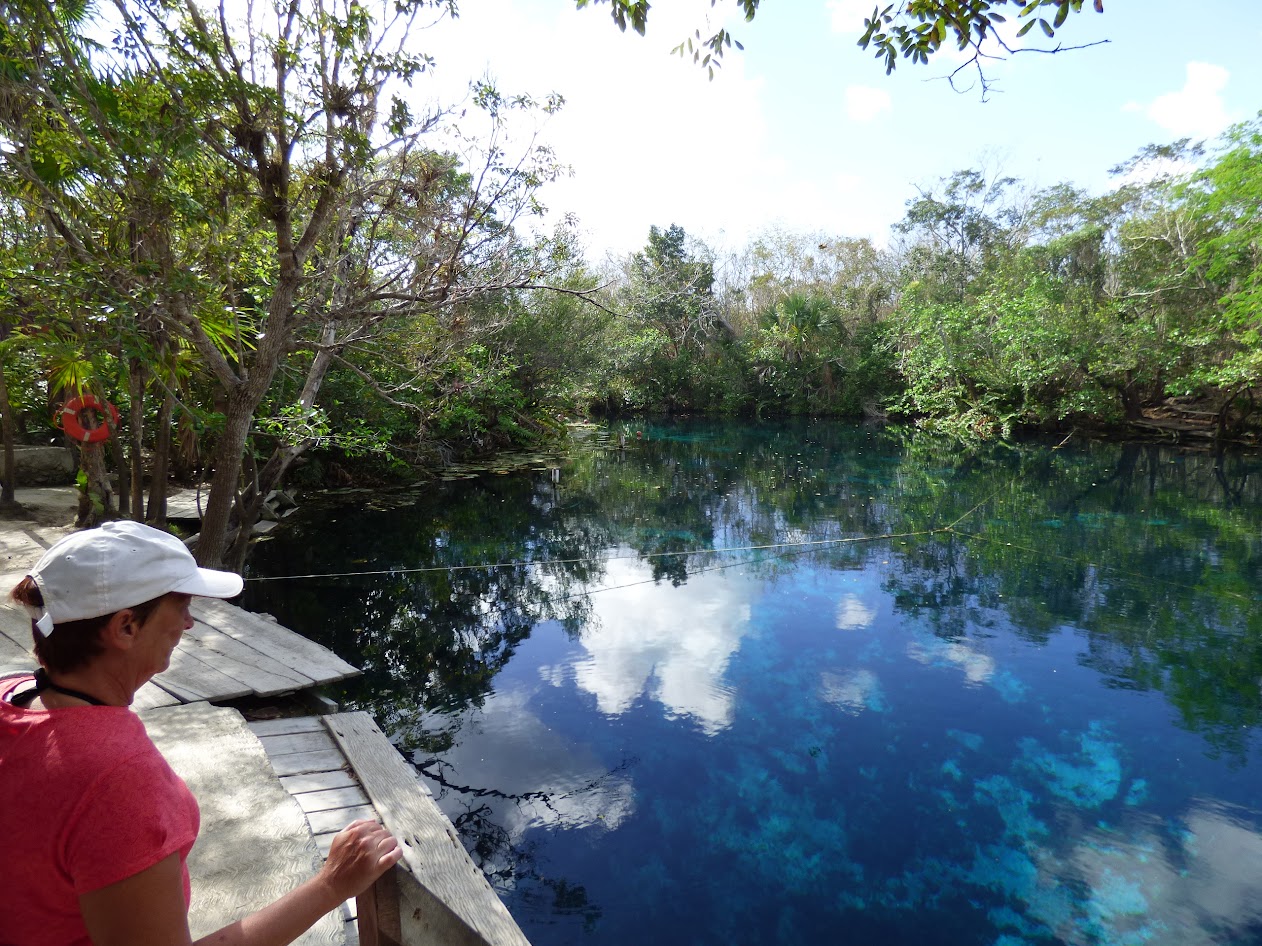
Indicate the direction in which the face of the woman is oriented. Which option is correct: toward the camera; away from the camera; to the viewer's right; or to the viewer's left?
to the viewer's right

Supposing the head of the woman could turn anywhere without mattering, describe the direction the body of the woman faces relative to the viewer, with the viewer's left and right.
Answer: facing away from the viewer and to the right of the viewer

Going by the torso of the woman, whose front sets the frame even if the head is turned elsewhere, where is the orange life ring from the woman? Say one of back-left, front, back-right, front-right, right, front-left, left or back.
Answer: front-left
